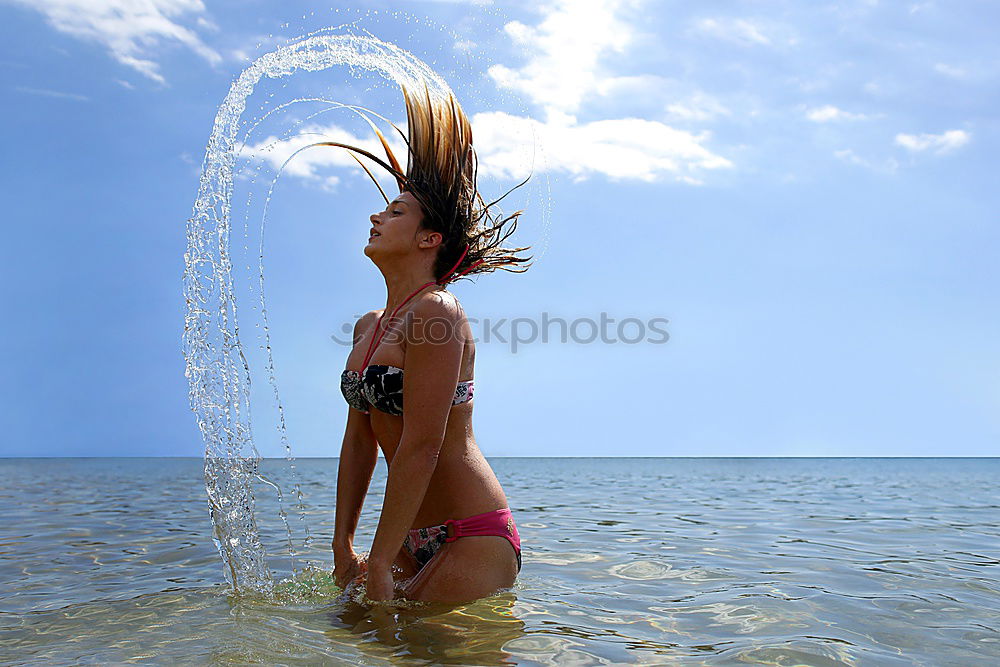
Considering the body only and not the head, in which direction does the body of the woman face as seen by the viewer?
to the viewer's left

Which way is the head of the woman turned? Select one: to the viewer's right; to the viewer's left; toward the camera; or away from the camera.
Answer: to the viewer's left
